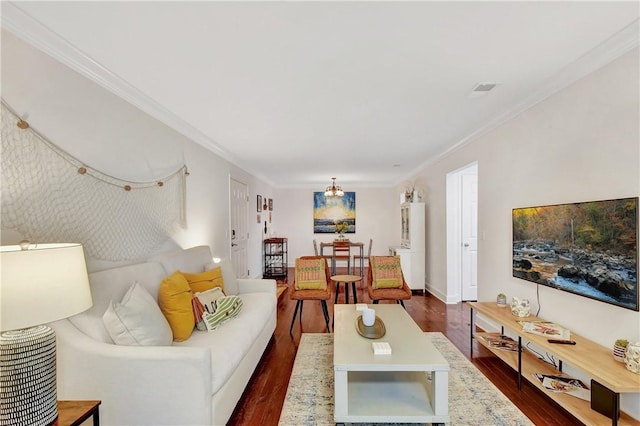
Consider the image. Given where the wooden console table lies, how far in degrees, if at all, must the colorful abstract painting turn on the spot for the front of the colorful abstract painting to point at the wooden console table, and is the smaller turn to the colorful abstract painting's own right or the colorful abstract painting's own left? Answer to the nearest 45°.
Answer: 0° — it already faces it

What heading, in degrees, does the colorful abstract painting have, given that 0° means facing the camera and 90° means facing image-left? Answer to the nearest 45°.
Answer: approximately 0°

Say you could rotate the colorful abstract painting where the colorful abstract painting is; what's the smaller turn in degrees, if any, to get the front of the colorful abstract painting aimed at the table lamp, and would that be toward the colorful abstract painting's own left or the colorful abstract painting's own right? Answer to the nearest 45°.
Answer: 0° — it already faces it

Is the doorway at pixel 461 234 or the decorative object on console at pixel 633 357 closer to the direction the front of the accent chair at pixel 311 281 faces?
the decorative object on console

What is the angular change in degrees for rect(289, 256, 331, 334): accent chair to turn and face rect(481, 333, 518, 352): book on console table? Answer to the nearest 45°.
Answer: approximately 45° to its left

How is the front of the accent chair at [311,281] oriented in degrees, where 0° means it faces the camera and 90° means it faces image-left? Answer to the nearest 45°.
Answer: approximately 0°

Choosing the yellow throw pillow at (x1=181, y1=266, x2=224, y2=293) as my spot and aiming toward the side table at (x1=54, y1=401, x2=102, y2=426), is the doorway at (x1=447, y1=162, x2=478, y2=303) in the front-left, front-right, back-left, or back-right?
back-left

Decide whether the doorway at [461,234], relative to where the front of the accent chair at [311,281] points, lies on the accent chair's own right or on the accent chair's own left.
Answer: on the accent chair's own left

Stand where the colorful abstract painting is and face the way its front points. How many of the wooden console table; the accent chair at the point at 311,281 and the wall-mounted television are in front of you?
3
